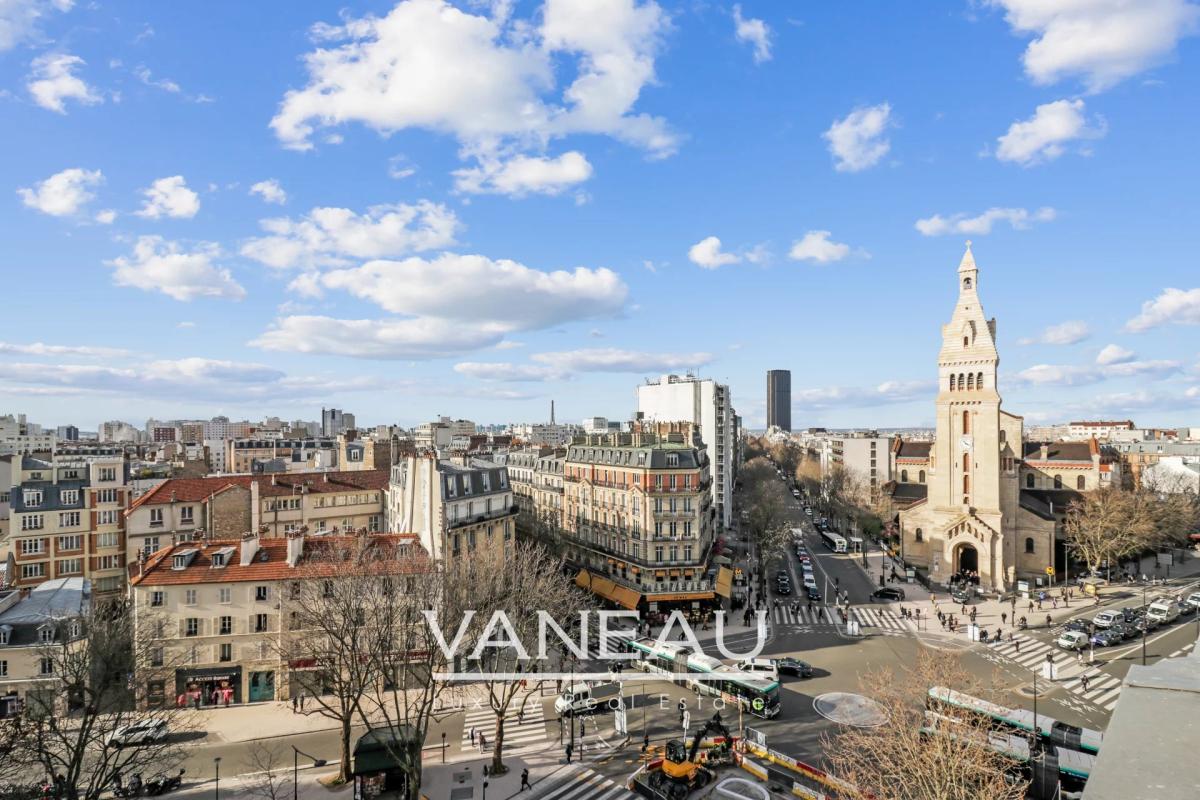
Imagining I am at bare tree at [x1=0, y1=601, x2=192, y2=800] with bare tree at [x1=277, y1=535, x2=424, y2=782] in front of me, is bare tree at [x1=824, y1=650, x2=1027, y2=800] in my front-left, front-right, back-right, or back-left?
front-right

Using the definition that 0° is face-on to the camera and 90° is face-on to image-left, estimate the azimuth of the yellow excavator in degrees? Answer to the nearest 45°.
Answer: approximately 225°

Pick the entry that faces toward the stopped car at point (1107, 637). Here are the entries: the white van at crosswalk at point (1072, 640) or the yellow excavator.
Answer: the yellow excavator

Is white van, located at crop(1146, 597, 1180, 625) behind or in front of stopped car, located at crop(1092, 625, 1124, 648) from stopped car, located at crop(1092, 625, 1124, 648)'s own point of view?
behind

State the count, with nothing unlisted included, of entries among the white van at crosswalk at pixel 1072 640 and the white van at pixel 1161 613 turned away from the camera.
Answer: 0

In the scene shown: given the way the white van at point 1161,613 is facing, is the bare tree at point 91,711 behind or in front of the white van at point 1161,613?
in front

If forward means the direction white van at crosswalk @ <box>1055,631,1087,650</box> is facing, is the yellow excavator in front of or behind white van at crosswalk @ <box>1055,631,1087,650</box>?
in front

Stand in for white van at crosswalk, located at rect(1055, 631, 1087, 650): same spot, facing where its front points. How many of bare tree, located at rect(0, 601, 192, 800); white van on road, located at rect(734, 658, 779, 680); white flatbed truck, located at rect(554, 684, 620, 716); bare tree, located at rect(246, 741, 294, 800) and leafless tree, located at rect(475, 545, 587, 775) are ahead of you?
5

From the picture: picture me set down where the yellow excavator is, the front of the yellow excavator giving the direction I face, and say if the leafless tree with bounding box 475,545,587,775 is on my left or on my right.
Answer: on my left

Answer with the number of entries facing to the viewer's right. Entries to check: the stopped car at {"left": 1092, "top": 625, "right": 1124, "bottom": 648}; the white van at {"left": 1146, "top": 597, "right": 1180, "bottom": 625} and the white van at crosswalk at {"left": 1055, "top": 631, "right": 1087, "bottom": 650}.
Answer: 0

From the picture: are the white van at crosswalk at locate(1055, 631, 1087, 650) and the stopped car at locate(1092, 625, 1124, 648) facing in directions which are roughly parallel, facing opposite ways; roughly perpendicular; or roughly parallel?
roughly parallel

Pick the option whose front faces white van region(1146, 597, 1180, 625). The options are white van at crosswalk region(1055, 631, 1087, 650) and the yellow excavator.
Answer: the yellow excavator

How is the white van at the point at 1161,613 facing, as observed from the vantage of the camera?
facing the viewer and to the left of the viewer

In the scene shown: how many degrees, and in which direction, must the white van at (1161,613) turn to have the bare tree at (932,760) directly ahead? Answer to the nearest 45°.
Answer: approximately 45° to its left

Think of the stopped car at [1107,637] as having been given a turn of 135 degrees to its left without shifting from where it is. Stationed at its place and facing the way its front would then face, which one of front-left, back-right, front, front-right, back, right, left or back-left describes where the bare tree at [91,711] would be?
back-right
